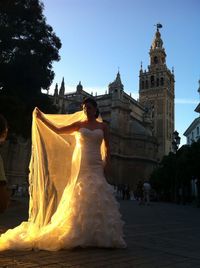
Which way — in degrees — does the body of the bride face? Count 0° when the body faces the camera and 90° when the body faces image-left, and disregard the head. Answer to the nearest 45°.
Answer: approximately 0°

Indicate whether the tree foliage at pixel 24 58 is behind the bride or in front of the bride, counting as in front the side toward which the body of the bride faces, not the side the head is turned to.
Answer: behind
